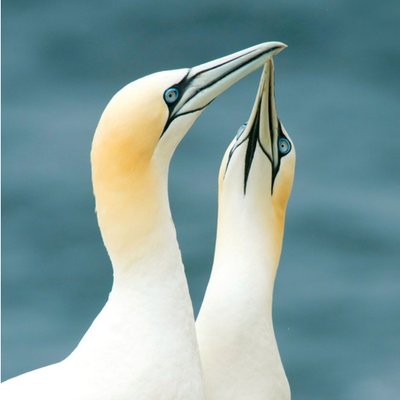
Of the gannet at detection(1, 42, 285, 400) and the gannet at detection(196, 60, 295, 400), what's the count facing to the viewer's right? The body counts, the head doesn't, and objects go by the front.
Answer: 1

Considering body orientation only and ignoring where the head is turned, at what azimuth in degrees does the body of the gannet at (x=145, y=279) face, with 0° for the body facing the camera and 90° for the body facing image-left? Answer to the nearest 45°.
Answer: approximately 270°

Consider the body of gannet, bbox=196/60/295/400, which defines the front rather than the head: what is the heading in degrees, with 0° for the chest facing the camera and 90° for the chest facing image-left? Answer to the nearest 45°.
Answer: approximately 45°

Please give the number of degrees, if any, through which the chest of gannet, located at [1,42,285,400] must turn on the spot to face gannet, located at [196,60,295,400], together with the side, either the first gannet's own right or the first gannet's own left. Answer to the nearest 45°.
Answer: approximately 45° to the first gannet's own left
